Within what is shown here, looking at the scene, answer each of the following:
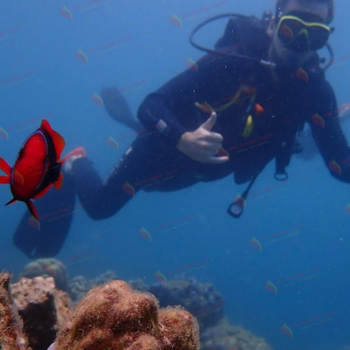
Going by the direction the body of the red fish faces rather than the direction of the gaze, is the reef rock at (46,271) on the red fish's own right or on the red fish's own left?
on the red fish's own right
